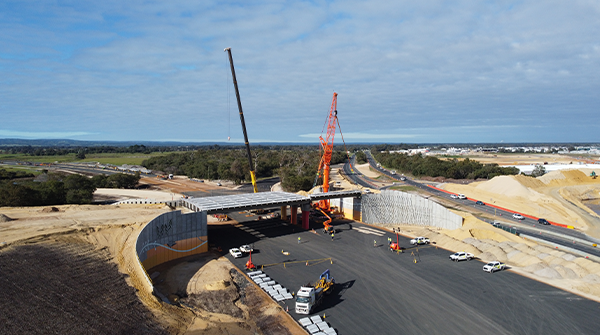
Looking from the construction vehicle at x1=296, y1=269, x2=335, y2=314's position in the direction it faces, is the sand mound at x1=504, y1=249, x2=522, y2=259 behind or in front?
behind

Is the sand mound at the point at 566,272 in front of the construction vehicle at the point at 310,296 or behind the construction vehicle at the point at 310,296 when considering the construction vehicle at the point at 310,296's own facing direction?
behind

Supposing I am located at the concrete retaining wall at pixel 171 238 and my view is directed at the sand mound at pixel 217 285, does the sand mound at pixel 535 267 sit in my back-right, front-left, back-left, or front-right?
front-left

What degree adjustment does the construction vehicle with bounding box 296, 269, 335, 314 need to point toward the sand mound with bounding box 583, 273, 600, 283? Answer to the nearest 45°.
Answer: approximately 135° to its left

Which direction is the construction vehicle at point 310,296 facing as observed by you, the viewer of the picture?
facing the viewer and to the left of the viewer

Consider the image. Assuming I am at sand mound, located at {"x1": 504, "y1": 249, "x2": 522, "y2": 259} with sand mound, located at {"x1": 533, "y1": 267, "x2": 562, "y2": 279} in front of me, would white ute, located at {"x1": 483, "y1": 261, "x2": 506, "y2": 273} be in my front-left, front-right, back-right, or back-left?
front-right

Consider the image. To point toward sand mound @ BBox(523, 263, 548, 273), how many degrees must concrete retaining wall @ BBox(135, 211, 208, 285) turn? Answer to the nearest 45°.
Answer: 0° — it already faces it

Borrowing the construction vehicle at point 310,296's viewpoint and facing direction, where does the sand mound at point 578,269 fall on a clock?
The sand mound is roughly at 7 o'clock from the construction vehicle.

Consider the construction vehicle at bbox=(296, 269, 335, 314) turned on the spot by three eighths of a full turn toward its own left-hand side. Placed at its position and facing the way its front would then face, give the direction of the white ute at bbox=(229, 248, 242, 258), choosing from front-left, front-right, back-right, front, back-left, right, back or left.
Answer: back-left

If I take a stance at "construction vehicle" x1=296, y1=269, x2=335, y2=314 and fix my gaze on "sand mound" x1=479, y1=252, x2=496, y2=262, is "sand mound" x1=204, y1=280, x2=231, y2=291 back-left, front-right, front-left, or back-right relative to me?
back-left

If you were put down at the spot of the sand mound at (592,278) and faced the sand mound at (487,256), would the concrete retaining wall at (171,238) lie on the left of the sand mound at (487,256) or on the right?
left

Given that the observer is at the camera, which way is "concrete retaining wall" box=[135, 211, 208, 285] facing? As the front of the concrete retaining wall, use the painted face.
facing the viewer and to the right of the viewer

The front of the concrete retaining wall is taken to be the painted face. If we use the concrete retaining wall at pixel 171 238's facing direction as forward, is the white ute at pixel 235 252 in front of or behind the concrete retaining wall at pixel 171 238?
in front

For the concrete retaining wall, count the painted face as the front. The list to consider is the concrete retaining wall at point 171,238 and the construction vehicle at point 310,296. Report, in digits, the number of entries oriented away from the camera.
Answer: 0

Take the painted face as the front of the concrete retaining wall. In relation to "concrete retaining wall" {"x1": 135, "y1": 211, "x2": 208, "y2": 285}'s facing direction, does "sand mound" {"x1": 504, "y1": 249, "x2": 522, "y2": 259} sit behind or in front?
in front

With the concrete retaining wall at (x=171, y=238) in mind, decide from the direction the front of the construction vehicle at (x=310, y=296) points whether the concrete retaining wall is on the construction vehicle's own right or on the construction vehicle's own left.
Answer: on the construction vehicle's own right
